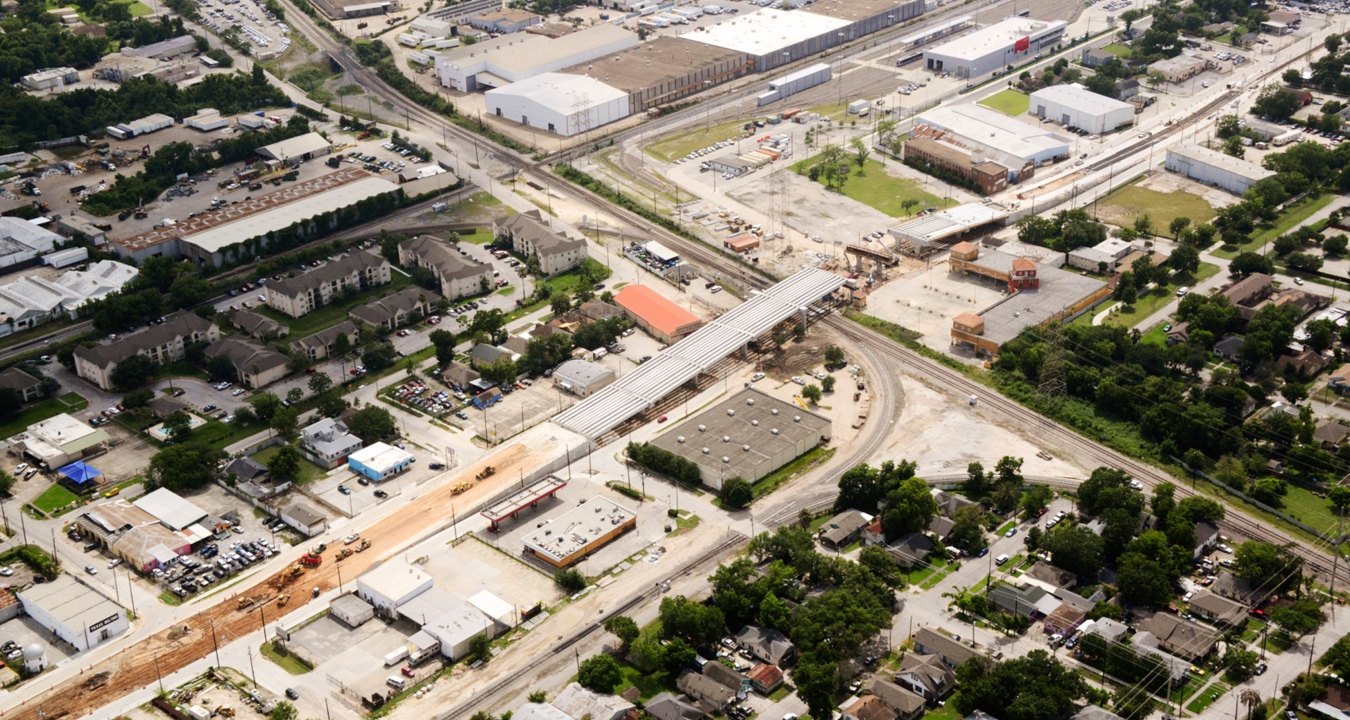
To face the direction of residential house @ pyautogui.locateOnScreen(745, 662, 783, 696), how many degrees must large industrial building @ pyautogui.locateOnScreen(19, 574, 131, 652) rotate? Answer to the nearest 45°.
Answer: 0° — it already faces it

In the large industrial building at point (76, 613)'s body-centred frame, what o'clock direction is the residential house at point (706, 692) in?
The residential house is roughly at 12 o'clock from the large industrial building.

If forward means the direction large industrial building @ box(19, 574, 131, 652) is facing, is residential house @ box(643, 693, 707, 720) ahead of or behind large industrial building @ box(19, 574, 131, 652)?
ahead

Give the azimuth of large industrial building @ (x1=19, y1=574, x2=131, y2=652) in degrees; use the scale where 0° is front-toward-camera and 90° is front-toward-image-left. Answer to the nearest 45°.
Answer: approximately 315°

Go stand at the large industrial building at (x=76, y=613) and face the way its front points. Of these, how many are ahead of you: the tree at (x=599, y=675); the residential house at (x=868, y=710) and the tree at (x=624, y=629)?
3

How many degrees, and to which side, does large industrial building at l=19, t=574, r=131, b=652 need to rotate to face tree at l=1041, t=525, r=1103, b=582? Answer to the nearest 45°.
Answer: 0° — it already faces it

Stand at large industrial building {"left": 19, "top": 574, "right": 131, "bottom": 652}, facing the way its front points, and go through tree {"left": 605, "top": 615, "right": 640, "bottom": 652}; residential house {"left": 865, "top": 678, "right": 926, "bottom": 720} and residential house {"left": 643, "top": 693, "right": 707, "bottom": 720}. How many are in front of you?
3

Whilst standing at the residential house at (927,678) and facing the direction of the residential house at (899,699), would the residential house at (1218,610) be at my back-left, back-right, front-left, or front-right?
back-left

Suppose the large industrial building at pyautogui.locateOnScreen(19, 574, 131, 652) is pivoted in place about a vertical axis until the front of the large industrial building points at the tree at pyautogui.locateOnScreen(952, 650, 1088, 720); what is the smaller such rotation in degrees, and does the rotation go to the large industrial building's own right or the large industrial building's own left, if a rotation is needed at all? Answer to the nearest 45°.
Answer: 0° — it already faces it

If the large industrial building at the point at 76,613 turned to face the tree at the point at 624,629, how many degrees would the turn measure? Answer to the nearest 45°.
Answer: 0° — it already faces it
